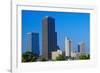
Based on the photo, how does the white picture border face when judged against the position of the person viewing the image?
facing the viewer and to the right of the viewer
